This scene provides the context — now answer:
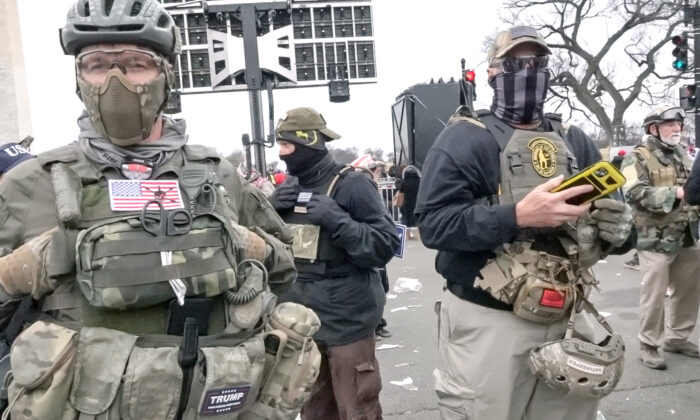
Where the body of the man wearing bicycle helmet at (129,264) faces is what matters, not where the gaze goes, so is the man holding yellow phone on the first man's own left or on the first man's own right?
on the first man's own left

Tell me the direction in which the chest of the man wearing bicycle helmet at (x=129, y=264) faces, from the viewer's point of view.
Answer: toward the camera

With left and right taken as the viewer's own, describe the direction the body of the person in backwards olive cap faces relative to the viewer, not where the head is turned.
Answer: facing the viewer and to the left of the viewer

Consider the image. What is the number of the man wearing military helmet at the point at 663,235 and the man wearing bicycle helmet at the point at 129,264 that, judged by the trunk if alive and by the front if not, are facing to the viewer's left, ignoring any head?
0

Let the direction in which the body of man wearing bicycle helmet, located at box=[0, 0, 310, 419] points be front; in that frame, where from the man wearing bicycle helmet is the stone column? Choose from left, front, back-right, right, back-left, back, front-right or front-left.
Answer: back

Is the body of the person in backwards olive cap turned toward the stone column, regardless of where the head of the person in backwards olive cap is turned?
no

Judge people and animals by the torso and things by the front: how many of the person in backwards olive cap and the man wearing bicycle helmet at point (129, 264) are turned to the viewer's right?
0

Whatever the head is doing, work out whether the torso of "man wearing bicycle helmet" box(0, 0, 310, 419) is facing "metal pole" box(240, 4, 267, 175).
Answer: no

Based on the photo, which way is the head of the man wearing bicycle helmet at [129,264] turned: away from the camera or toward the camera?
toward the camera

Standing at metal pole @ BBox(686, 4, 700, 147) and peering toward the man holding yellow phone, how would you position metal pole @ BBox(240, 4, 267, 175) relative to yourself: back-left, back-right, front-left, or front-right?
front-right

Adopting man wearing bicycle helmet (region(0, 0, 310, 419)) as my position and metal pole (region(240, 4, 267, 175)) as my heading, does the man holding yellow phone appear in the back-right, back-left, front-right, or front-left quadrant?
front-right

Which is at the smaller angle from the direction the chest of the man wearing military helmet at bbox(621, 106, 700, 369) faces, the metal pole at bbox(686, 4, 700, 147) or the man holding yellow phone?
the man holding yellow phone

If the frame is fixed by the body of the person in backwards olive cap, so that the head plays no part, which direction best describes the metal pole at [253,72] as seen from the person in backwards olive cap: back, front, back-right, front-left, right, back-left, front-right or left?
back-right

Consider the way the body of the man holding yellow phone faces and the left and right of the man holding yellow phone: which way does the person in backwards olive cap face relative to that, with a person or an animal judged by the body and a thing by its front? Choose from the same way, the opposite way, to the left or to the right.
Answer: to the right

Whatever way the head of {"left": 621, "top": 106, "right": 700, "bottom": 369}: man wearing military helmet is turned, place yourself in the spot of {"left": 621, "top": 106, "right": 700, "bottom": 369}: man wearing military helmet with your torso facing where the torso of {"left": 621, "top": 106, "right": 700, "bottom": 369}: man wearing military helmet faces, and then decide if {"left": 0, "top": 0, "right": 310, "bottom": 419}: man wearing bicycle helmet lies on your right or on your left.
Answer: on your right

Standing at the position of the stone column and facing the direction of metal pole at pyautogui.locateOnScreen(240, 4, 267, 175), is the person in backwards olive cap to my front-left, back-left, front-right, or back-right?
front-right

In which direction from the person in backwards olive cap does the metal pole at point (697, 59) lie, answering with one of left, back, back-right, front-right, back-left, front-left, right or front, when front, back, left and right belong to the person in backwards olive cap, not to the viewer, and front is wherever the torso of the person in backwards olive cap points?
back

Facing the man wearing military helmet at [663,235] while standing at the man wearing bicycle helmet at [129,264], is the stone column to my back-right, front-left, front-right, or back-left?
front-left
